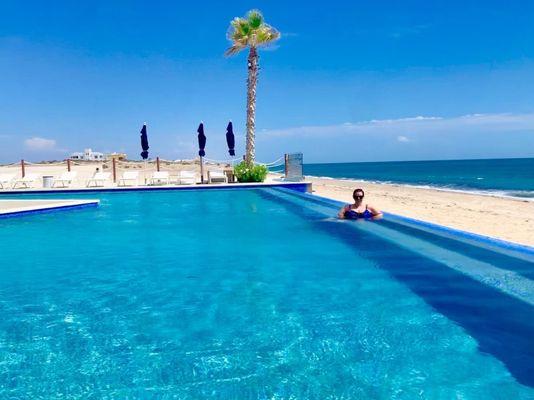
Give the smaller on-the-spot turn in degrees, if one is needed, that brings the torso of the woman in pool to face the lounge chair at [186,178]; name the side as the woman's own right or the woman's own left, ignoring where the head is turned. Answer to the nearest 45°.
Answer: approximately 135° to the woman's own right

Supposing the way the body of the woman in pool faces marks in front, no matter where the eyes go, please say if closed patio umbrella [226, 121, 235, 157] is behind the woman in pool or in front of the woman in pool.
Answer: behind

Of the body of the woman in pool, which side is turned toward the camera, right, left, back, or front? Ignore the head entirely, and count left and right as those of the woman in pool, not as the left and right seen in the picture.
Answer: front

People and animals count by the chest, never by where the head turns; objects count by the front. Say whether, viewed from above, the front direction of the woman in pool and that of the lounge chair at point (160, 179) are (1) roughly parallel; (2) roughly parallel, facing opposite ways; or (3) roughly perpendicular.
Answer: roughly parallel

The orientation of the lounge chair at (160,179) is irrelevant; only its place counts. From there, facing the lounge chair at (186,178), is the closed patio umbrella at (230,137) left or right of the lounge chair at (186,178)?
left

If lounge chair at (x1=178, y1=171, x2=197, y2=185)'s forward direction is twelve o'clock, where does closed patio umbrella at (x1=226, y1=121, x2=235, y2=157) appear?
The closed patio umbrella is roughly at 8 o'clock from the lounge chair.

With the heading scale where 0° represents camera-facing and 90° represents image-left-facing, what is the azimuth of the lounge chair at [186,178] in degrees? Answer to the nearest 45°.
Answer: approximately 0°

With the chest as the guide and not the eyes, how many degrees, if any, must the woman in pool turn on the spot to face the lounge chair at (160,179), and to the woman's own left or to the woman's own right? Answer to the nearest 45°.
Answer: approximately 135° to the woman's own right

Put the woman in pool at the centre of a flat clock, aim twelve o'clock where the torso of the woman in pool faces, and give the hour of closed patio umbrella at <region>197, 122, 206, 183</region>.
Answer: The closed patio umbrella is roughly at 5 o'clock from the woman in pool.
